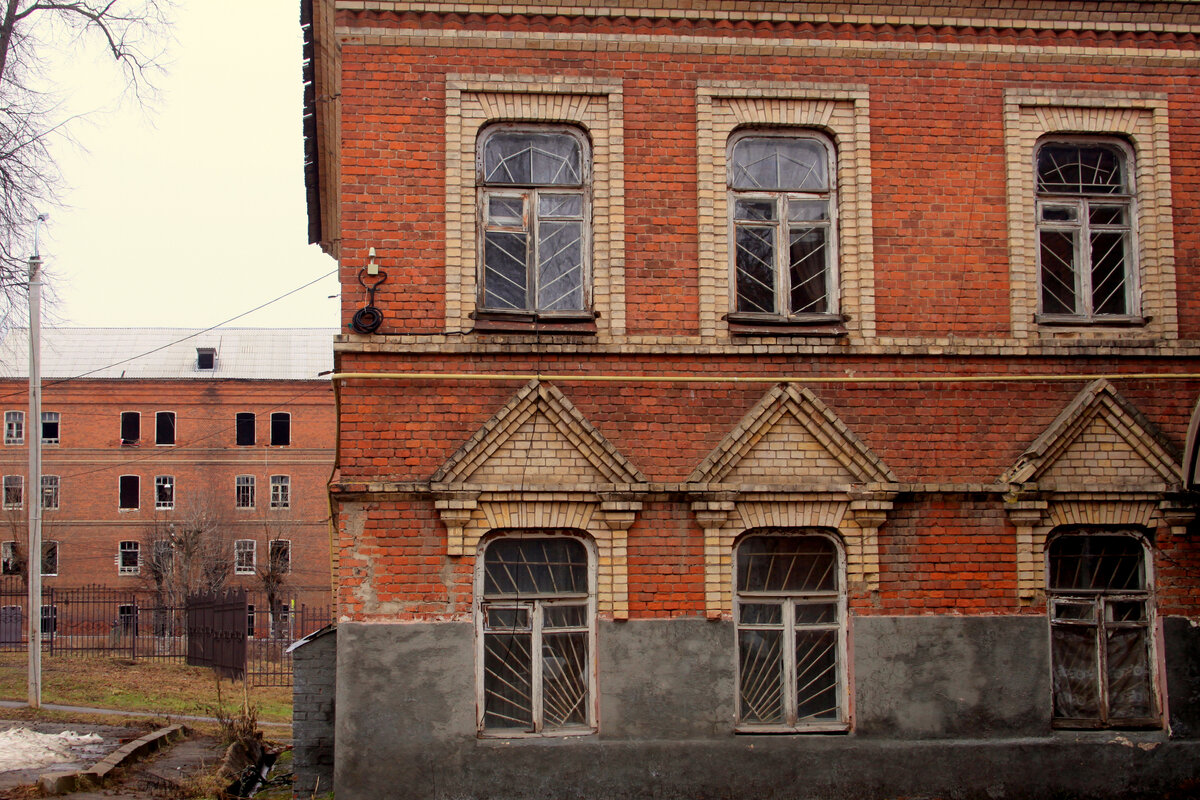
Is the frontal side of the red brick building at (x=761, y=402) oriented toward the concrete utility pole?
no

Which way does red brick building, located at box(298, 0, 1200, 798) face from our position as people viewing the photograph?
facing the viewer

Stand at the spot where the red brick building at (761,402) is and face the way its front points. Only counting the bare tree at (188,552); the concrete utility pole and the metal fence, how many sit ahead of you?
0

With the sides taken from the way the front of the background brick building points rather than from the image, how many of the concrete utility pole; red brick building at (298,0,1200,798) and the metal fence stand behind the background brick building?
0

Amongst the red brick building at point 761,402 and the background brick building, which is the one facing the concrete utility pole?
the background brick building

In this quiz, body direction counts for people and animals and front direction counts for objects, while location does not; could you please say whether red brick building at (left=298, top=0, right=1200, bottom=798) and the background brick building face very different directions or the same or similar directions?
same or similar directions

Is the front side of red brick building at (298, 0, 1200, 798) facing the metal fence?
no

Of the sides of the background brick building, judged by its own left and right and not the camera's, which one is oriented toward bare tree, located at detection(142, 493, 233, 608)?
front

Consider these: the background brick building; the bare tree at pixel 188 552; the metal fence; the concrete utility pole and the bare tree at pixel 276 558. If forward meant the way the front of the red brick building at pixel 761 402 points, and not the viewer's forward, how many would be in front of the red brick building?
0

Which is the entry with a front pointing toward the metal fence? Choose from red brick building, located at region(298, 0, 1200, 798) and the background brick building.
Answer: the background brick building

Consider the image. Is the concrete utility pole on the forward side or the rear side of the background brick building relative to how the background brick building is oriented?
on the forward side

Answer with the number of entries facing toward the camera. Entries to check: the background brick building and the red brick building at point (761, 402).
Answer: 2

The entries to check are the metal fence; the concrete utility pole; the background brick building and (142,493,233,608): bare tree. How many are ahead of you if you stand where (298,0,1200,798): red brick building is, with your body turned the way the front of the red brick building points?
0

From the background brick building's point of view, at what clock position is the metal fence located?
The metal fence is roughly at 12 o'clock from the background brick building.

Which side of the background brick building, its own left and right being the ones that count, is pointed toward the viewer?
front

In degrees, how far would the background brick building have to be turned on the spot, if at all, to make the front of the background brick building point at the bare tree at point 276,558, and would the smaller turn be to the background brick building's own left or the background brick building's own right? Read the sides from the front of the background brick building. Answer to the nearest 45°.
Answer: approximately 45° to the background brick building's own left
